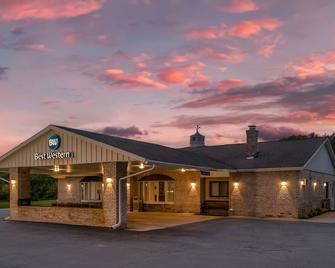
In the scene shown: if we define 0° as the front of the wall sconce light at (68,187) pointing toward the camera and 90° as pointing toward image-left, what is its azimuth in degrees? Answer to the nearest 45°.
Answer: approximately 0°

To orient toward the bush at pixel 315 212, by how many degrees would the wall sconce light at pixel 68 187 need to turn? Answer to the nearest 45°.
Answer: approximately 45° to its left
